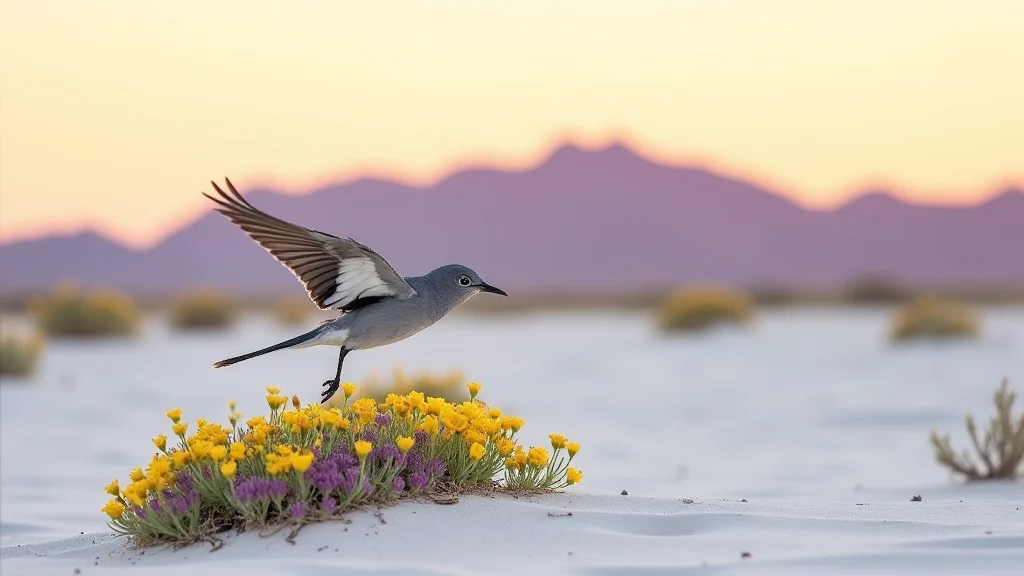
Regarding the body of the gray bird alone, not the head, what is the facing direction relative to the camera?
to the viewer's right

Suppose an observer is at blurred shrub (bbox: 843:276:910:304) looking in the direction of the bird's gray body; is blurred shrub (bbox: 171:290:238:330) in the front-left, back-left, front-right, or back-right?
front-right

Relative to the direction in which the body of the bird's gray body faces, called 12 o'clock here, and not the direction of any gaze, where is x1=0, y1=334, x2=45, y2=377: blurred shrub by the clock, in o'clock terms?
The blurred shrub is roughly at 8 o'clock from the bird's gray body.

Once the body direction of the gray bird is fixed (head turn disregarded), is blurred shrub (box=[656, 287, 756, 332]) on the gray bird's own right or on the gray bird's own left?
on the gray bird's own left

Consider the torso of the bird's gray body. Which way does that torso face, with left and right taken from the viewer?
facing to the right of the viewer

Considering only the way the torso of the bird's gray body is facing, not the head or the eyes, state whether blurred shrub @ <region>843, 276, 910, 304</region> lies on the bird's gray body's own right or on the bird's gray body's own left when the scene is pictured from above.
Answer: on the bird's gray body's own left

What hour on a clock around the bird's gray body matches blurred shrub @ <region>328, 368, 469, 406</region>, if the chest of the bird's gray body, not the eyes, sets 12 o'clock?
The blurred shrub is roughly at 9 o'clock from the bird's gray body.

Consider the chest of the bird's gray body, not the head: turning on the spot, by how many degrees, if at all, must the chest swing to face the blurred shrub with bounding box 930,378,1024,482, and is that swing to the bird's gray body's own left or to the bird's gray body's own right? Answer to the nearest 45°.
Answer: approximately 45° to the bird's gray body's own left

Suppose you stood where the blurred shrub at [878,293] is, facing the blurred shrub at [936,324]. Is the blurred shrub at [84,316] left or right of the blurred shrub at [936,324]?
right
